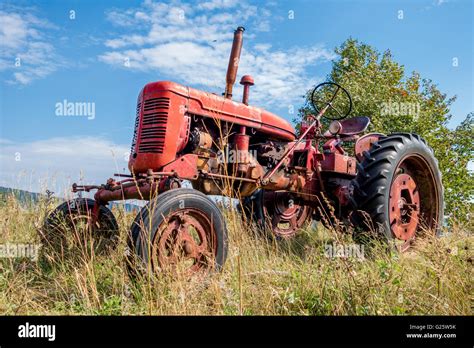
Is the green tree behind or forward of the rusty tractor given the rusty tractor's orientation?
behind

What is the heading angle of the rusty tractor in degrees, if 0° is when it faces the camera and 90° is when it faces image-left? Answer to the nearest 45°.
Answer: approximately 45°
